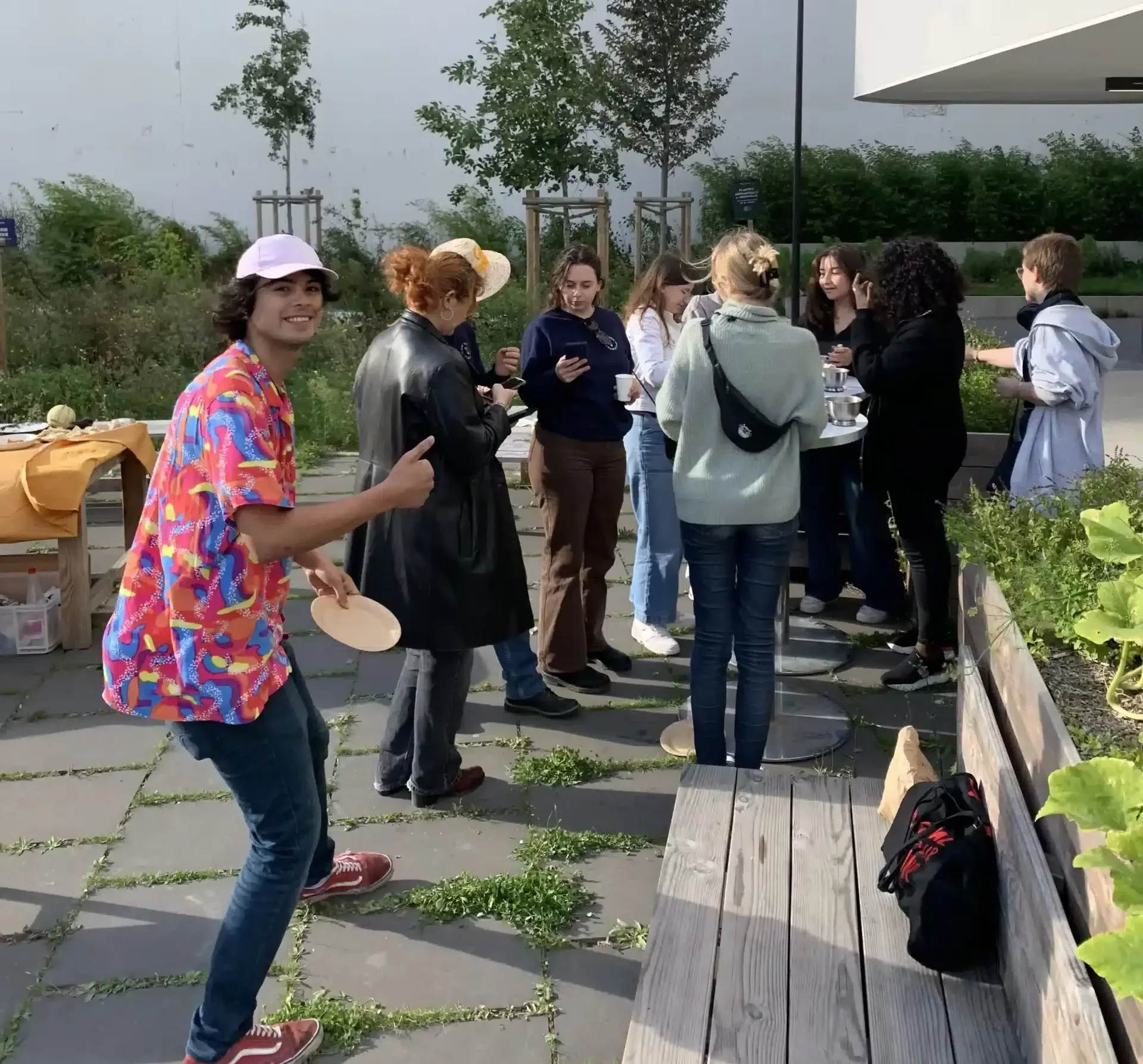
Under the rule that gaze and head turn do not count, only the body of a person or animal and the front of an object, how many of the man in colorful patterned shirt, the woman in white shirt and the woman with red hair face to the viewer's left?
0

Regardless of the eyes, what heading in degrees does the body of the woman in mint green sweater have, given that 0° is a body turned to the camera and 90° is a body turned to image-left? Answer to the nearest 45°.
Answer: approximately 180°

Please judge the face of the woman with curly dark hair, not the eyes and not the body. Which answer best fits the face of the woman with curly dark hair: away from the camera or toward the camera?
away from the camera

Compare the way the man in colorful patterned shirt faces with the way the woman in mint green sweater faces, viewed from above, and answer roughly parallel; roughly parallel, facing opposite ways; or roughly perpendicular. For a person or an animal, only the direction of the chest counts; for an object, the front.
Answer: roughly perpendicular

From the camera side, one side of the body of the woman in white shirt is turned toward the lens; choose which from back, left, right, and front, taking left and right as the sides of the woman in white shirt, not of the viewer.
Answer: right

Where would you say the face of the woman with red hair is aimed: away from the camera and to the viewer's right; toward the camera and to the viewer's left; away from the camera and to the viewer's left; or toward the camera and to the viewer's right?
away from the camera and to the viewer's right
